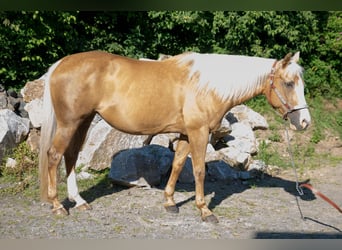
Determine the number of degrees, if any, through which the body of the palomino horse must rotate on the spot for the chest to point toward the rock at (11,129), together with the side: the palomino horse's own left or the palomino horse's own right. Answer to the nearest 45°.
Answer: approximately 135° to the palomino horse's own left

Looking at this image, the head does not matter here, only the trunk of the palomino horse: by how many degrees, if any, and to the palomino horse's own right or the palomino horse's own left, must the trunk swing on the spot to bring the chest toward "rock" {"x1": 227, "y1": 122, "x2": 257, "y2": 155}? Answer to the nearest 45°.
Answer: approximately 45° to the palomino horse's own left

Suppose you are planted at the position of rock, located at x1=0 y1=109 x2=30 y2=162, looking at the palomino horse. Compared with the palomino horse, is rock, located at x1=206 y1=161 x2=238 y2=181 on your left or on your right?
left

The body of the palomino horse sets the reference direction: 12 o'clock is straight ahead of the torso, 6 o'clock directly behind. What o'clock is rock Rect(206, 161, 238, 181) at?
The rock is roughly at 10 o'clock from the palomino horse.

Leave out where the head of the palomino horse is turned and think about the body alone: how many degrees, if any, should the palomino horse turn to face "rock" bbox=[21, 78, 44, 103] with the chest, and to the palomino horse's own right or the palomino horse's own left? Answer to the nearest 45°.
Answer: approximately 135° to the palomino horse's own left

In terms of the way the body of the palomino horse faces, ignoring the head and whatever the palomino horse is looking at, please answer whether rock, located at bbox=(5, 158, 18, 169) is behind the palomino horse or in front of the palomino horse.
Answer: behind

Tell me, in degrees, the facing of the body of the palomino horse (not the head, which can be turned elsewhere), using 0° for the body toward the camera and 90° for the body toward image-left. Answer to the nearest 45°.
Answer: approximately 270°

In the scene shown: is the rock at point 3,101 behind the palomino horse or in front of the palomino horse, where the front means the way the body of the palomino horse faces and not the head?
behind

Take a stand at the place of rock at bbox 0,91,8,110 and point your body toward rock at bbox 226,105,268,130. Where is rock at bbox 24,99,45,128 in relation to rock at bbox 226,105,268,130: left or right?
right

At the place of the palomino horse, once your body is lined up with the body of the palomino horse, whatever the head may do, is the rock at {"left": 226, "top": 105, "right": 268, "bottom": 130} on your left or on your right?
on your left

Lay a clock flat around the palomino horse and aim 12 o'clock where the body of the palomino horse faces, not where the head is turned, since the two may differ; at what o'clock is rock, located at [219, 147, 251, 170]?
The rock is roughly at 10 o'clock from the palomino horse.
